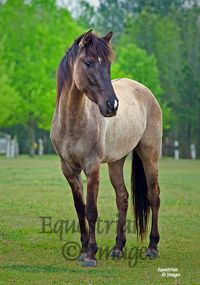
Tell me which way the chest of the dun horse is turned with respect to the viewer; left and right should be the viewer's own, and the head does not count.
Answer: facing the viewer and to the left of the viewer
